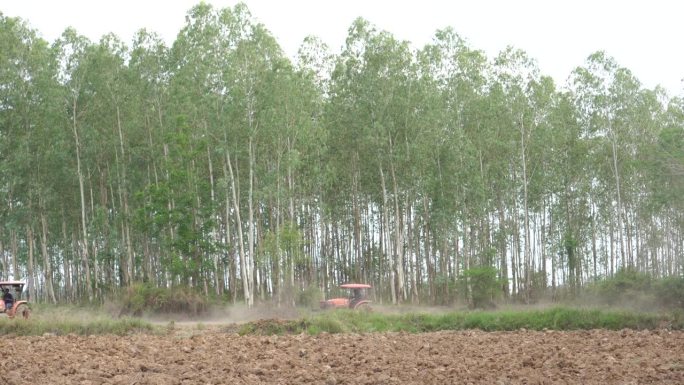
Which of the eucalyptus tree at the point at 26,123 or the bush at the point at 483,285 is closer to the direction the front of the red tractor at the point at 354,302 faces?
the eucalyptus tree

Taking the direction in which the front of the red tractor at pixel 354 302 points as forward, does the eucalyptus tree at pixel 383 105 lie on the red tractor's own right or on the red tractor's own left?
on the red tractor's own right

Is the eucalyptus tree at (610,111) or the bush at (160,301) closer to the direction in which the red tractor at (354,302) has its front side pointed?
the bush

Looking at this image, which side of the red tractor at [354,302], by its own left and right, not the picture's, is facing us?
left
